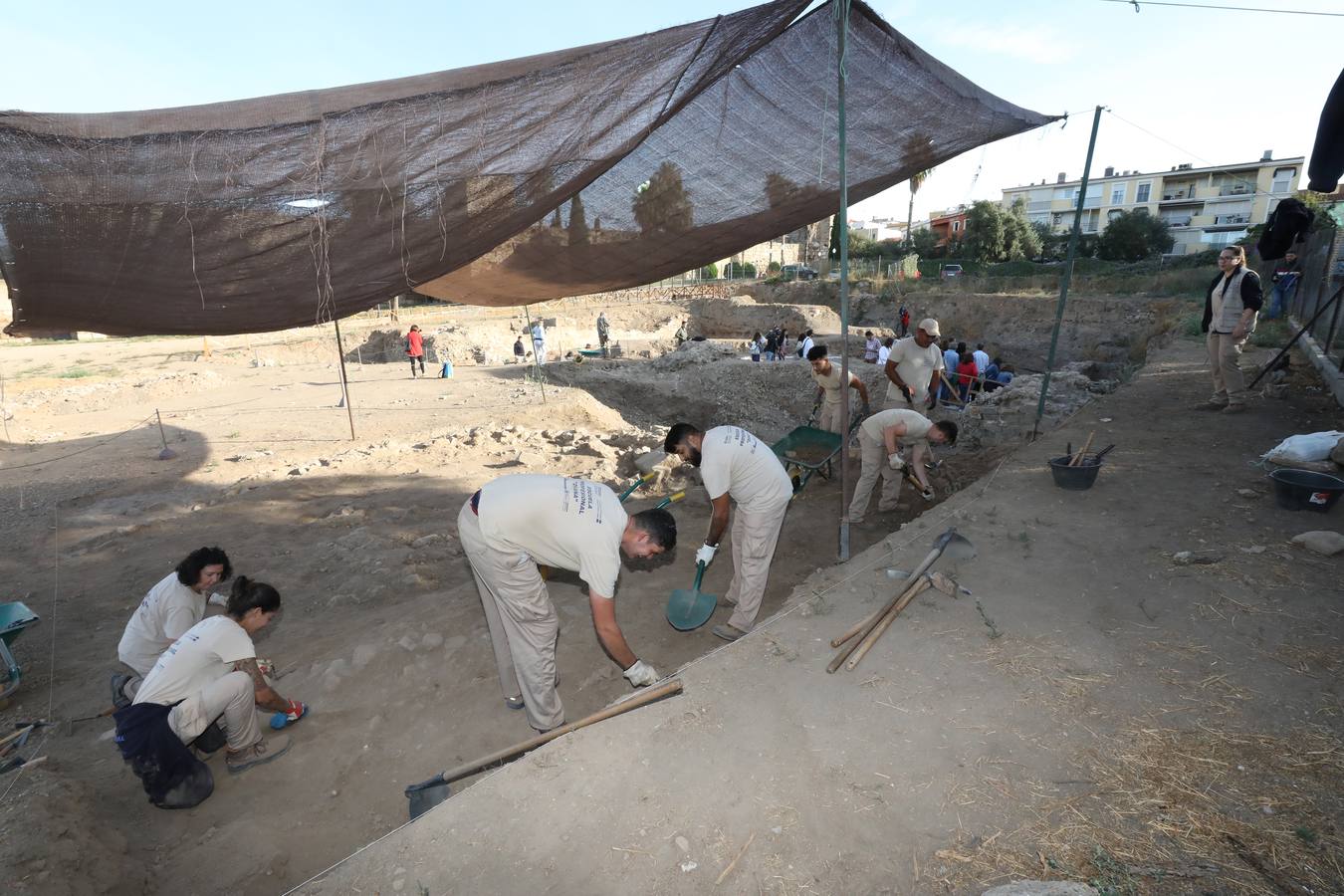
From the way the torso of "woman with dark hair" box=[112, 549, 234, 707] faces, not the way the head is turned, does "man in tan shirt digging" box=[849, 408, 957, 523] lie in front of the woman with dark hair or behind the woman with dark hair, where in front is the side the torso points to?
in front

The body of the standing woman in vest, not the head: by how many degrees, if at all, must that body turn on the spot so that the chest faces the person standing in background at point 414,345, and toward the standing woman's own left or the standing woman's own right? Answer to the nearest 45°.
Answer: approximately 45° to the standing woman's own right

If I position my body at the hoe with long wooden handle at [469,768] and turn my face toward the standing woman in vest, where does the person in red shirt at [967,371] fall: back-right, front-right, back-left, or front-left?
front-left

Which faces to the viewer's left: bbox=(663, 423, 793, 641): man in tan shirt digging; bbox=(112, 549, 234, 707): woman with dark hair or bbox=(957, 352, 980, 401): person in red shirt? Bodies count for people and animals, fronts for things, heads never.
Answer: the man in tan shirt digging

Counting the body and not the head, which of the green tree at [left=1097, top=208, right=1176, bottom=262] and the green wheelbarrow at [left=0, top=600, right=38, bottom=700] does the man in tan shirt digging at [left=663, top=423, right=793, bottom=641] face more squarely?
the green wheelbarrow

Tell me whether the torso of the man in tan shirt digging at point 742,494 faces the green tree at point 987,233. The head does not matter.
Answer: no

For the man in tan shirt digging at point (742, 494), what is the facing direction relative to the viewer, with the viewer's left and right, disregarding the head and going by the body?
facing to the left of the viewer

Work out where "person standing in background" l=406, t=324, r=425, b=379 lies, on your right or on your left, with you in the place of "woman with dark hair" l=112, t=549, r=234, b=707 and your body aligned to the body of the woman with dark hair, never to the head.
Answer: on your left

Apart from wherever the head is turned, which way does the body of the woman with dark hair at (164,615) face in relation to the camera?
to the viewer's right

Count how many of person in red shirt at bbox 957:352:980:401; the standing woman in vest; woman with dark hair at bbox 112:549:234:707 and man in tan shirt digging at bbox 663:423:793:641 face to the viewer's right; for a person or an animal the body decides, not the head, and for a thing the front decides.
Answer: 1

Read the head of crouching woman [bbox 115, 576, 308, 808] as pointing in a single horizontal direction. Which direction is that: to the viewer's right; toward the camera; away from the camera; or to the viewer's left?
to the viewer's right

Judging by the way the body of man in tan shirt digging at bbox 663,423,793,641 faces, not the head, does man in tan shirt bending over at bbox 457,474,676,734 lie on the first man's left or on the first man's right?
on the first man's left

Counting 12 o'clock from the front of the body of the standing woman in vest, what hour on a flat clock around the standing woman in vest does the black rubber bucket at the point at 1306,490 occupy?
The black rubber bucket is roughly at 10 o'clock from the standing woman in vest.
